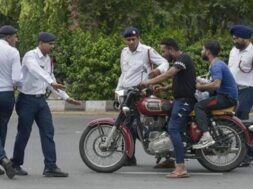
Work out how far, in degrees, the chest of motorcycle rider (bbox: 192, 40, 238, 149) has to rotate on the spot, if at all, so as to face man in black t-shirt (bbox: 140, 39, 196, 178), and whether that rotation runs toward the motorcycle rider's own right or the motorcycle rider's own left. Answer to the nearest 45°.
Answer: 0° — they already face them

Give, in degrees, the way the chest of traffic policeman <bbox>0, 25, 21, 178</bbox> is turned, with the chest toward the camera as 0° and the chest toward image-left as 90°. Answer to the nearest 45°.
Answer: approximately 225°

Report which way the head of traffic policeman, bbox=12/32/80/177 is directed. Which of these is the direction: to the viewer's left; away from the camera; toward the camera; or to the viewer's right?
to the viewer's right

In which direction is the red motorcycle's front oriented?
to the viewer's left

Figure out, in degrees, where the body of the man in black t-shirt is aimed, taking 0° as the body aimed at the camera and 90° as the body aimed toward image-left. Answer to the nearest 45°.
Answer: approximately 90°

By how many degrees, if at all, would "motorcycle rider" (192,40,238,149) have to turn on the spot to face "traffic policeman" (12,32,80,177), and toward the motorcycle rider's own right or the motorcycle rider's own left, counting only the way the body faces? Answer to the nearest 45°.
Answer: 0° — they already face them

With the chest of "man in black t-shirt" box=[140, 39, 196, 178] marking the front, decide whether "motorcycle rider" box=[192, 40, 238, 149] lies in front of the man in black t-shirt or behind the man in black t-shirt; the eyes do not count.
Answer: behind

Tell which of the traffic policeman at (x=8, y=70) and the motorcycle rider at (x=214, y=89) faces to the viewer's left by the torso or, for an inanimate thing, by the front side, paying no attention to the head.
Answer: the motorcycle rider

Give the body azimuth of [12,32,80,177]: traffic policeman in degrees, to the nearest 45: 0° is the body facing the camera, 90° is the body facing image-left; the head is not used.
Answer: approximately 315°

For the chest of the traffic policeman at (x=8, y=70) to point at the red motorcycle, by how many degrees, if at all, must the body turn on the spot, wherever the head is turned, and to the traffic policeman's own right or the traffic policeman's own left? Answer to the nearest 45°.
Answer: approximately 45° to the traffic policeman's own right

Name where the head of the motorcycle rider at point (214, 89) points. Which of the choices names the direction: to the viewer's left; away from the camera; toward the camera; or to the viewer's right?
to the viewer's left

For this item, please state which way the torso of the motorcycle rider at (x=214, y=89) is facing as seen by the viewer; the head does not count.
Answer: to the viewer's left

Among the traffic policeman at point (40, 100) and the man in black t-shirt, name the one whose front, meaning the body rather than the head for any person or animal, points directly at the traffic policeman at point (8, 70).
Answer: the man in black t-shirt
